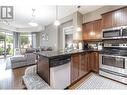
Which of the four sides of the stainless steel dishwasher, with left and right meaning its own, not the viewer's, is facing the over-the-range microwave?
left

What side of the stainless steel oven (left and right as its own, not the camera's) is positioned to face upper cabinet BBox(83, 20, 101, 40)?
right

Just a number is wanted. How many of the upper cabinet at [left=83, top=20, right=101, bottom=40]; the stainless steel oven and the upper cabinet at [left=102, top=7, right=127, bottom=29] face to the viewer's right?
0

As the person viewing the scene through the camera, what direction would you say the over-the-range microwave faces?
facing the viewer and to the left of the viewer

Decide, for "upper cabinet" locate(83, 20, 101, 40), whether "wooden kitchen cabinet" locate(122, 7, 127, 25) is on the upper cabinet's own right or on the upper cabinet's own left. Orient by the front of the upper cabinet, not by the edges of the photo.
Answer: on the upper cabinet's own left

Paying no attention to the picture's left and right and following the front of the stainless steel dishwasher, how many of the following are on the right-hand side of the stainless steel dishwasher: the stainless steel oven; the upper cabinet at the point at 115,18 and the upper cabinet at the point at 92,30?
0

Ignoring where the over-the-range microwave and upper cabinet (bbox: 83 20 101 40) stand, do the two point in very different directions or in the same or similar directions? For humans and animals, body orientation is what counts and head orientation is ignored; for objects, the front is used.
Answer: same or similar directions

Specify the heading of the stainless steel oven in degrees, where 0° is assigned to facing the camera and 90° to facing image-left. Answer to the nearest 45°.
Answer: approximately 45°

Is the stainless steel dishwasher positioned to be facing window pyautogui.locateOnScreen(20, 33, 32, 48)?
no

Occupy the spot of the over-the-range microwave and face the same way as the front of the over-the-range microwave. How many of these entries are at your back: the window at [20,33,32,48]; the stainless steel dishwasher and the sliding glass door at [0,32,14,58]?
0

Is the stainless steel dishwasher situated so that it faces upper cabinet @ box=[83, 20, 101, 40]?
no

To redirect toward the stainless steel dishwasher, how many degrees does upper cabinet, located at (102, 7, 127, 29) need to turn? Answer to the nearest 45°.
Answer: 0° — it already faces it

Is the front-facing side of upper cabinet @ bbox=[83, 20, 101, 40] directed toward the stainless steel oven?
no

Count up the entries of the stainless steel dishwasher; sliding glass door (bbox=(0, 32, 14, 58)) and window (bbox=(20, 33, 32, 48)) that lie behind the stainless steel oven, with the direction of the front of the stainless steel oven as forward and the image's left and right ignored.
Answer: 0

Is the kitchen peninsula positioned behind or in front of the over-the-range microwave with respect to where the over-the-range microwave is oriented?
in front
